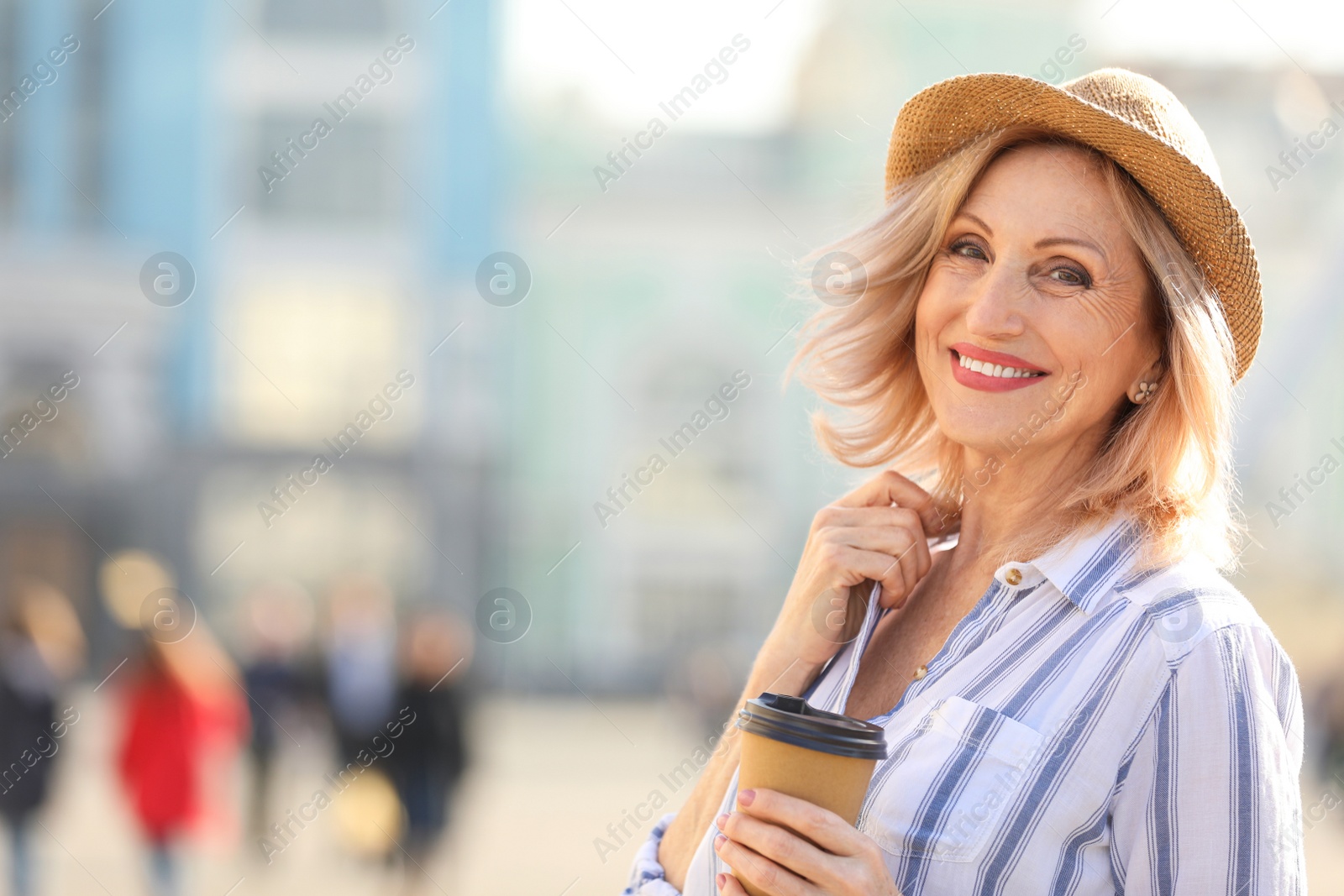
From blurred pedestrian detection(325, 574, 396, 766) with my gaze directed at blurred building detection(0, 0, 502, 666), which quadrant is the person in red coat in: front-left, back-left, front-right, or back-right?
back-left

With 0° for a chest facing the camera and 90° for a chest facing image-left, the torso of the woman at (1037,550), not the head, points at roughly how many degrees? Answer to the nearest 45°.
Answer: approximately 45°

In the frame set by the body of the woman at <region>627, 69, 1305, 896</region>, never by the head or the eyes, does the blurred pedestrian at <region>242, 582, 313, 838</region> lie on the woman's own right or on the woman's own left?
on the woman's own right

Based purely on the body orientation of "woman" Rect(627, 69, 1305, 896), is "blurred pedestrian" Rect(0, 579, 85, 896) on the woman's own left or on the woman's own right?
on the woman's own right
